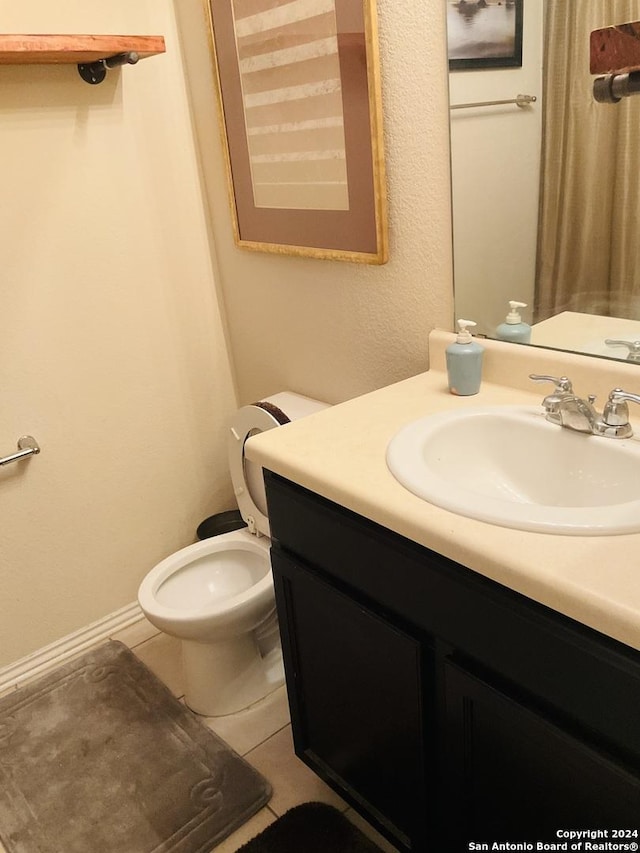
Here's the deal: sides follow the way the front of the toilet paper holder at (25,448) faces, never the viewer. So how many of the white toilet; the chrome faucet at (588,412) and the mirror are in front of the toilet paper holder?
3

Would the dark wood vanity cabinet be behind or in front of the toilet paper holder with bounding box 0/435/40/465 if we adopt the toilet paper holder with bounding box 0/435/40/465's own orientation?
in front

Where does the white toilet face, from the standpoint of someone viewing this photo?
facing the viewer and to the left of the viewer

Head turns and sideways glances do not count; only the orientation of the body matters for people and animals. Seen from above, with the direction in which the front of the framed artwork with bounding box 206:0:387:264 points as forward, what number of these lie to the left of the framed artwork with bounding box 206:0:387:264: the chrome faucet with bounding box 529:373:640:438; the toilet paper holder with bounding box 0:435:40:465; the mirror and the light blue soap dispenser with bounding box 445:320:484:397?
3

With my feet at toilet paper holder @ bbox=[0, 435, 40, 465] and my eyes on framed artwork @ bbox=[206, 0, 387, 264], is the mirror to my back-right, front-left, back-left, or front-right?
front-right

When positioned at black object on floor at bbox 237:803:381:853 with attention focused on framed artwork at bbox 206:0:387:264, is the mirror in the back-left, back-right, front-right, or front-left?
front-right

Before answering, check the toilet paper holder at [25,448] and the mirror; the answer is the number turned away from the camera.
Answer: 0

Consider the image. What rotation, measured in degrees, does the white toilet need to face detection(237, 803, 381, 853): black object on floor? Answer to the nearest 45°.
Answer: approximately 45° to its left

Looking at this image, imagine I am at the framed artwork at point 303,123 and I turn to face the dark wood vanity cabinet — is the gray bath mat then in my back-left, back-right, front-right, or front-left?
front-right

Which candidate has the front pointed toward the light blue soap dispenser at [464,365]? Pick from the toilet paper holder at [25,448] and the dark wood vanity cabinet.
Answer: the toilet paper holder

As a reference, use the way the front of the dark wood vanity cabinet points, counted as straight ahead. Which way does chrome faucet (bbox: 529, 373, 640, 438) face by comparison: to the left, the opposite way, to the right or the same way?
the same way

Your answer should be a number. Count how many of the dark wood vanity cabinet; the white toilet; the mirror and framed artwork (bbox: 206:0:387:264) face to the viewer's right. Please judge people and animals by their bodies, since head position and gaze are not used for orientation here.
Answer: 0

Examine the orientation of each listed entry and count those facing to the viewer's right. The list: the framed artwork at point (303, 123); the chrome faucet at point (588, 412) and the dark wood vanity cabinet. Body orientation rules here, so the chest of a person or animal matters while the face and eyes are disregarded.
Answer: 0

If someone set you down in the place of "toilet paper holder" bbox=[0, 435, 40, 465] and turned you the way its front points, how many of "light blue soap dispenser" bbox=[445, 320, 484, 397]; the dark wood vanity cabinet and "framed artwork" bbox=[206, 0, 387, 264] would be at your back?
0

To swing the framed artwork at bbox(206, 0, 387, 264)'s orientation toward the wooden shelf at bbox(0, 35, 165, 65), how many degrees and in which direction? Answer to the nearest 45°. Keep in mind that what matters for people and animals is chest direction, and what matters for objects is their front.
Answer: approximately 45° to its right

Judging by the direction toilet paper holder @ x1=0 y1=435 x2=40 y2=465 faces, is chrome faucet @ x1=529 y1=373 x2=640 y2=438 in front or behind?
in front

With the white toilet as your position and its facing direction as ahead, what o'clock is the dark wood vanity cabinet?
The dark wood vanity cabinet is roughly at 10 o'clock from the white toilet.

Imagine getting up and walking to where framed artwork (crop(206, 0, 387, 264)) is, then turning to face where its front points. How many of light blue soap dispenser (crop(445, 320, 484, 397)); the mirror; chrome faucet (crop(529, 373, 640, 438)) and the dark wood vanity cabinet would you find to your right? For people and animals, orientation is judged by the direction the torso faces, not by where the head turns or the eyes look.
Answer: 0

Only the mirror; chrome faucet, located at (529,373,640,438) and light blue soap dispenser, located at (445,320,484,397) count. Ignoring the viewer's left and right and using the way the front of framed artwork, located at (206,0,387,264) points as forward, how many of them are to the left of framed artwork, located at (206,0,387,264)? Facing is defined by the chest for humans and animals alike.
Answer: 3

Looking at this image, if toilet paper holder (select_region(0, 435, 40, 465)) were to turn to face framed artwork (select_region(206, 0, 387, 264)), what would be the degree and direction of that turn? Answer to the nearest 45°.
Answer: approximately 90° to its left

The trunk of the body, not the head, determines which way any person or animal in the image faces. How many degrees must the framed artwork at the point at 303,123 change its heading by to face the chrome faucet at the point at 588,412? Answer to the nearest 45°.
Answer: approximately 90° to its left

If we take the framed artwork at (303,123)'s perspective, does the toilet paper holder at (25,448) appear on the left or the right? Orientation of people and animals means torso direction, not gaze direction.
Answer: on its right

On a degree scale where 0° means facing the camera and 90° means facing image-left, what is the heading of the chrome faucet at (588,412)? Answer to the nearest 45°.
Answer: approximately 45°
